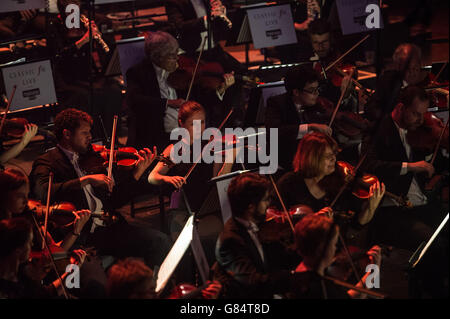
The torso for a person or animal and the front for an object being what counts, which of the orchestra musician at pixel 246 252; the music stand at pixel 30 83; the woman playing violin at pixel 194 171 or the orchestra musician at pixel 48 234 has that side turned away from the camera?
the music stand

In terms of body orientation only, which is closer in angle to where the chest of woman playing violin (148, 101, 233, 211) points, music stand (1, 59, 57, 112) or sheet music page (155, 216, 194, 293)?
the sheet music page

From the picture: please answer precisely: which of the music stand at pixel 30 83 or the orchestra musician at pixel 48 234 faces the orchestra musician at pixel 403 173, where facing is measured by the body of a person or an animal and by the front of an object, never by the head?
the orchestra musician at pixel 48 234

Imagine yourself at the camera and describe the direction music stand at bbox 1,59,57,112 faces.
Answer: facing away from the viewer

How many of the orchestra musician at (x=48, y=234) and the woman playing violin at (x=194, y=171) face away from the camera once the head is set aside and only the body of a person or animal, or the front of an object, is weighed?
0

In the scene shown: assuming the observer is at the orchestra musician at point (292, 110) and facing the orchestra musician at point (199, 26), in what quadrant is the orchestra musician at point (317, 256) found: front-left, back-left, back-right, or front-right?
back-left

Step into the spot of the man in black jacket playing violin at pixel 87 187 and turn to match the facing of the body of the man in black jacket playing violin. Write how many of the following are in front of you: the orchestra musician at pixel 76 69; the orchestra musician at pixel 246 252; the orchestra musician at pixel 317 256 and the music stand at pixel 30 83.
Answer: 2

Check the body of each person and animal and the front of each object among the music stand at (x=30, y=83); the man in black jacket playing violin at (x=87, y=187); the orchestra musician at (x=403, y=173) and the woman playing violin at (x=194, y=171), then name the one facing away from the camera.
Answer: the music stand
